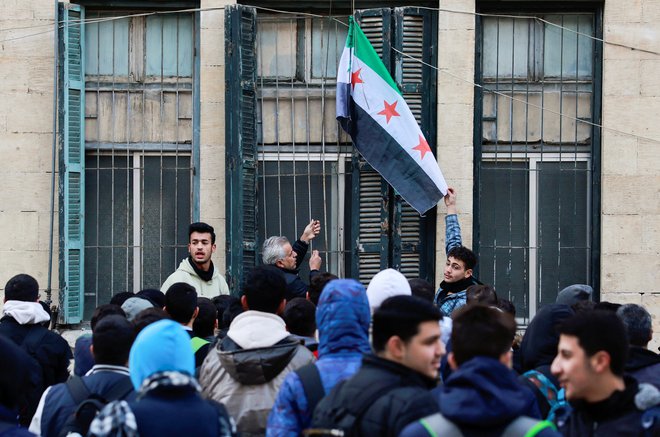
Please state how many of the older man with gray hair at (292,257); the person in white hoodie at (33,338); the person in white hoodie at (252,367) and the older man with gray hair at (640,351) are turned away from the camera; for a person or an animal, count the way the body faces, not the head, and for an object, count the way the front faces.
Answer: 3

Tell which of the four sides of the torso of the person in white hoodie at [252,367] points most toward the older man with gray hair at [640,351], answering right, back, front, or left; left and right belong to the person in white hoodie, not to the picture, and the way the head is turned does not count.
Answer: right

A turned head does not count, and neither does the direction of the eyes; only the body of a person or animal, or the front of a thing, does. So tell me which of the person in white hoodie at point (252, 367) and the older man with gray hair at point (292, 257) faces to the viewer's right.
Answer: the older man with gray hair

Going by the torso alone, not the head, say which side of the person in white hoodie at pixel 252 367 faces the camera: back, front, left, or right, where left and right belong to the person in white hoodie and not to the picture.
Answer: back

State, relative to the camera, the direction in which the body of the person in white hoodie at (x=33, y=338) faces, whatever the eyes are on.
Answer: away from the camera

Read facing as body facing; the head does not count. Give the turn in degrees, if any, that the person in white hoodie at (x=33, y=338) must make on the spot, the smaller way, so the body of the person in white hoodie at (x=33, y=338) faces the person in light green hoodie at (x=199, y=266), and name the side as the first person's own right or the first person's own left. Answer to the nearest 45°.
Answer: approximately 45° to the first person's own right

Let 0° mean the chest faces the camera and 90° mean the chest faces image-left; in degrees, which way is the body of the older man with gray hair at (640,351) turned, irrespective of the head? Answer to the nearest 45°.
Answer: approximately 180°

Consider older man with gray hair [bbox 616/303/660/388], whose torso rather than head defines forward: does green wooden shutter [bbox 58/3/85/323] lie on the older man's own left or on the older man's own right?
on the older man's own left
